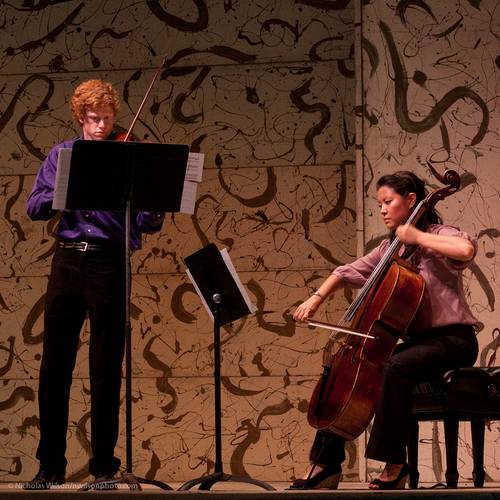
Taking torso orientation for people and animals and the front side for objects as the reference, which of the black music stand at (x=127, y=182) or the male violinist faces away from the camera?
the black music stand

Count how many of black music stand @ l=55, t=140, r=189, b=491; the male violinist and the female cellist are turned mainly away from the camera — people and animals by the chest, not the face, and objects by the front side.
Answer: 1

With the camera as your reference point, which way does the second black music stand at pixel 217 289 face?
facing away from the viewer and to the right of the viewer

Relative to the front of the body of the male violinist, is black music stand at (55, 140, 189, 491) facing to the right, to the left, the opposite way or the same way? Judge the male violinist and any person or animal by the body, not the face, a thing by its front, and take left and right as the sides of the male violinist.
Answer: the opposite way

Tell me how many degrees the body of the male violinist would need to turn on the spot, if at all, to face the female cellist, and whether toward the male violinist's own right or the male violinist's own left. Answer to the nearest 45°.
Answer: approximately 90° to the male violinist's own left

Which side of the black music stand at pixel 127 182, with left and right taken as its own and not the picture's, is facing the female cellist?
right

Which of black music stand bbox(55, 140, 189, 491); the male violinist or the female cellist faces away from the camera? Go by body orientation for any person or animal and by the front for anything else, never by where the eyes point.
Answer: the black music stand

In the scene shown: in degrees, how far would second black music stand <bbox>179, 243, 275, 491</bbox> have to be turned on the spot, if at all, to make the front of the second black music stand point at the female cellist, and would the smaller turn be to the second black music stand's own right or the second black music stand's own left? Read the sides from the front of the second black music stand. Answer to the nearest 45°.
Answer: approximately 45° to the second black music stand's own right

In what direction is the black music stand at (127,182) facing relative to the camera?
away from the camera

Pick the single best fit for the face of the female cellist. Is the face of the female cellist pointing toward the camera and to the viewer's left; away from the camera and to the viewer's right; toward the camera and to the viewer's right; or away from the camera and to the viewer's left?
toward the camera and to the viewer's left

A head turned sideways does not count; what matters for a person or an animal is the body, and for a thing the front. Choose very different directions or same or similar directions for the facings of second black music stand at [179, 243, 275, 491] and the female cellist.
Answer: very different directions
